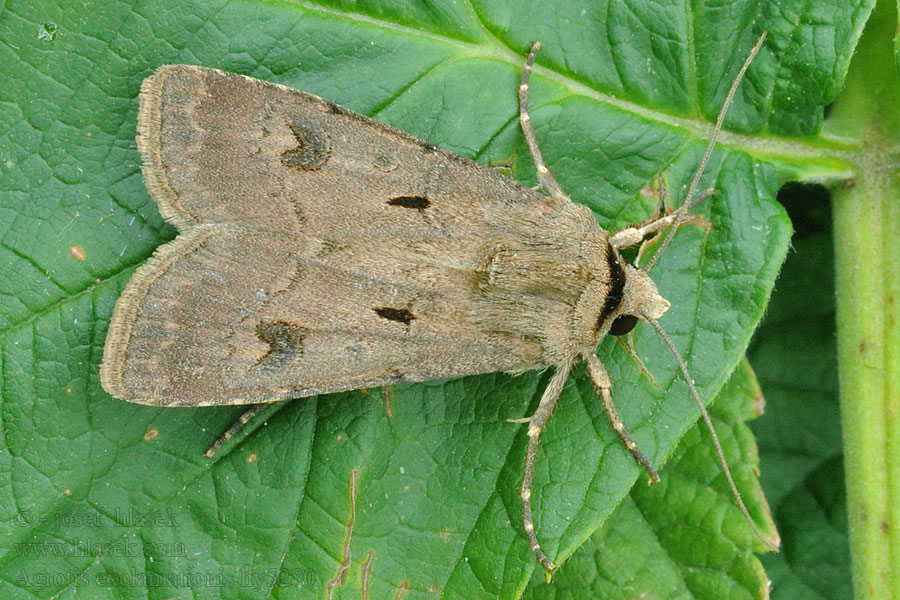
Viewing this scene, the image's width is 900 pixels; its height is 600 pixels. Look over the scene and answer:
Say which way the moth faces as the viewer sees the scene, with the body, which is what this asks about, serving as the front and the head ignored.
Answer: to the viewer's right

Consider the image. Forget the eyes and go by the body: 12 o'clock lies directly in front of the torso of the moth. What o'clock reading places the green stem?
The green stem is roughly at 12 o'clock from the moth.

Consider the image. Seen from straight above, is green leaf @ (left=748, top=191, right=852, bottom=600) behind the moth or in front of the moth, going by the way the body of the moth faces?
in front
